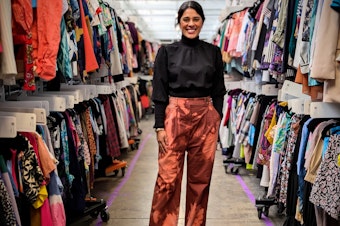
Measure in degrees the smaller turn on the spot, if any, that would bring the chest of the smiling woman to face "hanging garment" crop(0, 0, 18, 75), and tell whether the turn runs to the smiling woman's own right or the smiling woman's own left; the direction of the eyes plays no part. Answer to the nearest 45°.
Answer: approximately 45° to the smiling woman's own right

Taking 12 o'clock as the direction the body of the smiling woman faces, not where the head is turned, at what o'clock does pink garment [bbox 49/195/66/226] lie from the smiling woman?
The pink garment is roughly at 2 o'clock from the smiling woman.

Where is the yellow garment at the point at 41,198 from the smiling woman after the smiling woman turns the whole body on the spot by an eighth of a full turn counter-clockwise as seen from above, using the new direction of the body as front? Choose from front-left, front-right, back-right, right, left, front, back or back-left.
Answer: right

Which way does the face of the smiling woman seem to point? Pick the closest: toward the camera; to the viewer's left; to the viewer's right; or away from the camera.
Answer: toward the camera

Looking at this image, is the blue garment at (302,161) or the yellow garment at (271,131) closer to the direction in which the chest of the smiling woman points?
the blue garment

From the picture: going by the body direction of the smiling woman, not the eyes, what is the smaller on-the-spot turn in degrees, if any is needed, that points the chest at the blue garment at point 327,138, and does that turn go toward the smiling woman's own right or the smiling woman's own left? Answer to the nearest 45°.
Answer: approximately 45° to the smiling woman's own left

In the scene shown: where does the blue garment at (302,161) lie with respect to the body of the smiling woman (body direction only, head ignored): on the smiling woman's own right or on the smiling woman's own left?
on the smiling woman's own left

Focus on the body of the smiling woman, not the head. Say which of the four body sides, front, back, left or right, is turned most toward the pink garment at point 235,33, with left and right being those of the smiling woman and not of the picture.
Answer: back

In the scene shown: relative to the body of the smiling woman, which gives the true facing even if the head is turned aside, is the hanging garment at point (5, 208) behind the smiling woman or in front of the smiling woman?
in front

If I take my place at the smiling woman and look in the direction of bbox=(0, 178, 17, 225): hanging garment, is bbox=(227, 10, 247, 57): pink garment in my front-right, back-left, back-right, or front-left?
back-right

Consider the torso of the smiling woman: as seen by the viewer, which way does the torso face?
toward the camera

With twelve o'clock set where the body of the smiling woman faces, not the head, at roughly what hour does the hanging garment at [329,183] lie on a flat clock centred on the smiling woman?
The hanging garment is roughly at 10 o'clock from the smiling woman.
